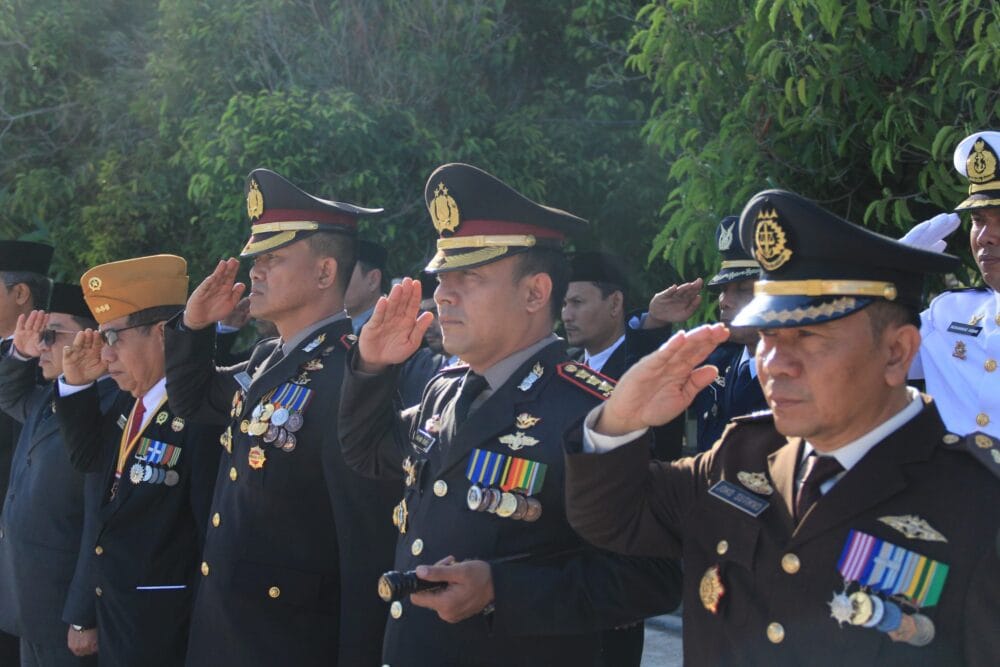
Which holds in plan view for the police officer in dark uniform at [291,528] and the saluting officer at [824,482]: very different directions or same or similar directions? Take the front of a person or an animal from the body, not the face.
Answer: same or similar directions

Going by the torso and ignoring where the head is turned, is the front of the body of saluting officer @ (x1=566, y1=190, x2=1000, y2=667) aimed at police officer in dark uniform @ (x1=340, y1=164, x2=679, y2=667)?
no

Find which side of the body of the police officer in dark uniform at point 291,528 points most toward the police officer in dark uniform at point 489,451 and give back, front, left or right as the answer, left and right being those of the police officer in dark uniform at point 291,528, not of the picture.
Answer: left

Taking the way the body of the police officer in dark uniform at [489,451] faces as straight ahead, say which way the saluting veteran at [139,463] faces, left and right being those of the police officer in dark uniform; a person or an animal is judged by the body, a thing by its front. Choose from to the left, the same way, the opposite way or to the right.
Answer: the same way

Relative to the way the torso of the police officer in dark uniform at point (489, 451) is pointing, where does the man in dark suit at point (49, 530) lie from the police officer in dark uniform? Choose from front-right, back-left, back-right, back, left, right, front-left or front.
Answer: right

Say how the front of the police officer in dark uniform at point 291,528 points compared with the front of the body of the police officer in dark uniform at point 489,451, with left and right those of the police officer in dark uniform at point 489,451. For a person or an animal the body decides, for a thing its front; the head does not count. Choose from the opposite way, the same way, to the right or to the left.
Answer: the same way

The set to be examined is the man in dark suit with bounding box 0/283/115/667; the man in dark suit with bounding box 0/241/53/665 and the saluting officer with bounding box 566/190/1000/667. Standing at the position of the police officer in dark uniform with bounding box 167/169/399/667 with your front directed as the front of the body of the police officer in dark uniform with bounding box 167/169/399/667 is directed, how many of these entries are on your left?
1

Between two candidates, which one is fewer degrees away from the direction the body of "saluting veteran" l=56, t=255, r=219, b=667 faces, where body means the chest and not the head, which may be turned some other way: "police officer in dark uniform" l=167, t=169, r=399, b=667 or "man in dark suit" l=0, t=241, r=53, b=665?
the police officer in dark uniform

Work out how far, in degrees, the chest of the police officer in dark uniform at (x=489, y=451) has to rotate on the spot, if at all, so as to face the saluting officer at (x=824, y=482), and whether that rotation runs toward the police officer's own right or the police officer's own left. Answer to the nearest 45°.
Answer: approximately 90° to the police officer's own left

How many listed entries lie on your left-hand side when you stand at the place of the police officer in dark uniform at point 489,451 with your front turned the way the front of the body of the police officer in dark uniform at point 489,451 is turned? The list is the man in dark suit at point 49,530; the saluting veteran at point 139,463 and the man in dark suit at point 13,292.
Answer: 0

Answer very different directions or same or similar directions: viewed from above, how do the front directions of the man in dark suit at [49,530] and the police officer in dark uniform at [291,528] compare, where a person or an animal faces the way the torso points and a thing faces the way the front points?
same or similar directions

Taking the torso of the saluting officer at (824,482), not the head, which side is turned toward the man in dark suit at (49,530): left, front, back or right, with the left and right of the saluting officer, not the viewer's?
right

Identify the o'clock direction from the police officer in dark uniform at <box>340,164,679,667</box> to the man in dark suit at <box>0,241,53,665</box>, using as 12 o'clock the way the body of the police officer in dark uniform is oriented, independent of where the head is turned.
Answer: The man in dark suit is roughly at 3 o'clock from the police officer in dark uniform.

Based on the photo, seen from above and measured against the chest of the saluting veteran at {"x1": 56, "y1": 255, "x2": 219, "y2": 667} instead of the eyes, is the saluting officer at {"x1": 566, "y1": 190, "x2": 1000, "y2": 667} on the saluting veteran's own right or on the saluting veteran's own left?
on the saluting veteran's own left
